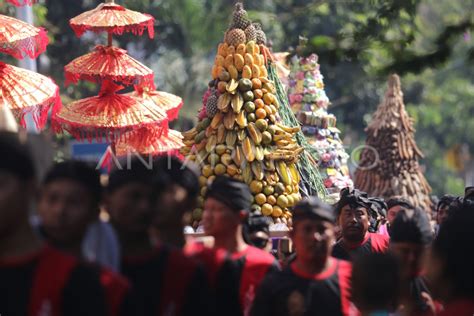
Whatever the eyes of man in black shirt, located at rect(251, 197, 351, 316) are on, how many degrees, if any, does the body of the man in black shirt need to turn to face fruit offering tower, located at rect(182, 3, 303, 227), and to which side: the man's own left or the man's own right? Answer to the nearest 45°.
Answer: approximately 180°

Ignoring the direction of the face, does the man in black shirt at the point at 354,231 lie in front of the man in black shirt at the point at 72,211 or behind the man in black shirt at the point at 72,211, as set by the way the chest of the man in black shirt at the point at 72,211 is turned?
behind

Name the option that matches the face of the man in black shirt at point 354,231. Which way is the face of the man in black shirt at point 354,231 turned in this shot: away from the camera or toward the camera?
toward the camera

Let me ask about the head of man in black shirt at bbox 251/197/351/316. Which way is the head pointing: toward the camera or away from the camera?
toward the camera

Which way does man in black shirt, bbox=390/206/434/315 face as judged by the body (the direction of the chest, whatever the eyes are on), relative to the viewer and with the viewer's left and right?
facing the viewer

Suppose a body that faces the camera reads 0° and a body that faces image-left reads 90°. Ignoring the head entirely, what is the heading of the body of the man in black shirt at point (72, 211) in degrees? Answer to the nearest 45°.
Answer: approximately 45°

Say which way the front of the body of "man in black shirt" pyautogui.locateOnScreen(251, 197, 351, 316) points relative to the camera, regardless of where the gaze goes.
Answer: toward the camera

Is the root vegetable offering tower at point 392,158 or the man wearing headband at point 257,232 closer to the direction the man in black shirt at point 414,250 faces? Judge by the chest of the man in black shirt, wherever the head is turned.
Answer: the man wearing headband

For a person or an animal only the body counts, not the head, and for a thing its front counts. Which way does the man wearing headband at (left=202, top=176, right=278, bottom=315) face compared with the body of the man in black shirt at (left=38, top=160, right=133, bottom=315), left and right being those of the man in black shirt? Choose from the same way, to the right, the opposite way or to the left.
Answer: the same way
